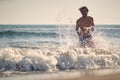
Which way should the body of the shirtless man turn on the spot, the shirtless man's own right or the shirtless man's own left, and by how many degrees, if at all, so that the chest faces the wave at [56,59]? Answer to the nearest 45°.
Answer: approximately 45° to the shirtless man's own right

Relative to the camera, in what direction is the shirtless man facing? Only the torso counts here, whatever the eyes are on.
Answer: toward the camera

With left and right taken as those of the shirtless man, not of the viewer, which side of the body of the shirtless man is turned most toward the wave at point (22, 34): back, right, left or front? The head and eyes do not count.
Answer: right
